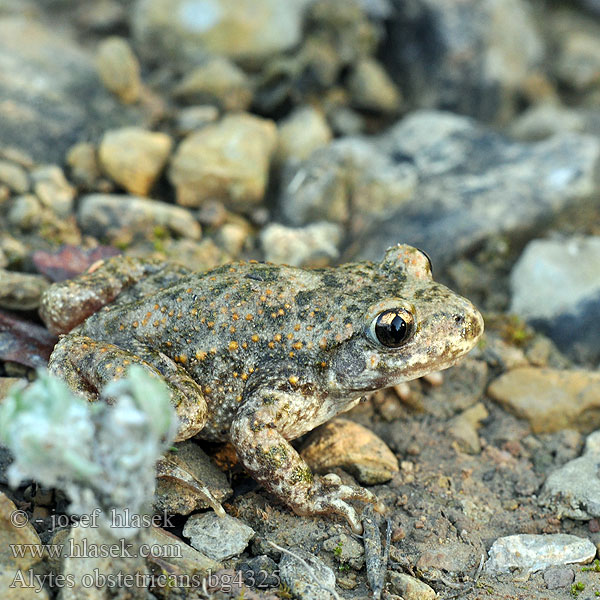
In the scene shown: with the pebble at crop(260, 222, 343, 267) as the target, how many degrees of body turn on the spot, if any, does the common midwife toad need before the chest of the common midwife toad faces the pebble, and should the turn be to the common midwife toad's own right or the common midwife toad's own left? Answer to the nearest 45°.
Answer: approximately 90° to the common midwife toad's own left

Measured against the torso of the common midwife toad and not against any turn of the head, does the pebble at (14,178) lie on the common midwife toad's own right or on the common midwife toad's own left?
on the common midwife toad's own left

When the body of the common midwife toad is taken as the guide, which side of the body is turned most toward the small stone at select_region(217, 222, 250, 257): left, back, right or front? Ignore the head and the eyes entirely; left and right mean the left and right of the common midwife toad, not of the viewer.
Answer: left

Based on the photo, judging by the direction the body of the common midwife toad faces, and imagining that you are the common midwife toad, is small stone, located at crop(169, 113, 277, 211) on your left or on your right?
on your left

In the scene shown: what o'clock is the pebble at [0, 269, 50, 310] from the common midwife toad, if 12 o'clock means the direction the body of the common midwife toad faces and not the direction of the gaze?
The pebble is roughly at 7 o'clock from the common midwife toad.

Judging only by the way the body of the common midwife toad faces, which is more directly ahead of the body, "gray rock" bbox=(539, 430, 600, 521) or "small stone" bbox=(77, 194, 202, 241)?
the gray rock

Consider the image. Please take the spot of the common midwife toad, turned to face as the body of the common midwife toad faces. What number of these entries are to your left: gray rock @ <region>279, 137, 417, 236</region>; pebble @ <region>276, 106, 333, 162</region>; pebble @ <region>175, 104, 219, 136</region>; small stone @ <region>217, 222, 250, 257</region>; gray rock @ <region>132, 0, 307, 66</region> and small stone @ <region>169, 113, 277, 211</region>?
6

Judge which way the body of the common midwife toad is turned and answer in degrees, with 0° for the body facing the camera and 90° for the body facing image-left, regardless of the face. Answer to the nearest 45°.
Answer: approximately 270°

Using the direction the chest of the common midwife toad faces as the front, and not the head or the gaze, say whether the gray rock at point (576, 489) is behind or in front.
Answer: in front

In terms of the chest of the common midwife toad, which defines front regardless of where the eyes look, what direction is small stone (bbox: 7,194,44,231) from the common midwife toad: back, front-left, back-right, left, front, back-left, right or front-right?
back-left
